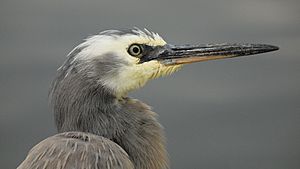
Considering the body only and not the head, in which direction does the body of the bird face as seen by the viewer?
to the viewer's right
